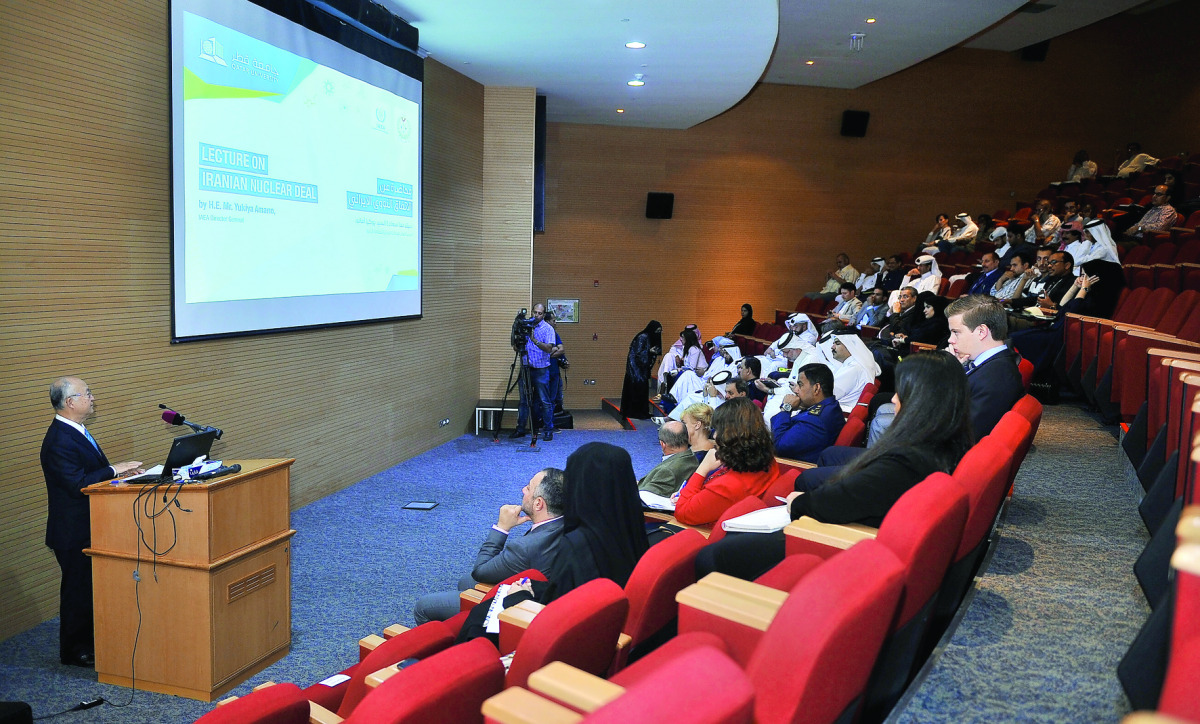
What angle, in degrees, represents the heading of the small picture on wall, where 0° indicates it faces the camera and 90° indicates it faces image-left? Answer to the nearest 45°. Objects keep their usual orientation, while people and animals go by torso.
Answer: approximately 0°

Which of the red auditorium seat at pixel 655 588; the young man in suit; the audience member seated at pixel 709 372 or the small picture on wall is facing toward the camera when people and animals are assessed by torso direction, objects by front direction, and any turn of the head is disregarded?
the small picture on wall

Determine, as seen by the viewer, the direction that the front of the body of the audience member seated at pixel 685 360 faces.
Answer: to the viewer's left

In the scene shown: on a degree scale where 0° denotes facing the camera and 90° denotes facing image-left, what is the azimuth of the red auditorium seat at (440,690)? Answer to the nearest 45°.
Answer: approximately 135°

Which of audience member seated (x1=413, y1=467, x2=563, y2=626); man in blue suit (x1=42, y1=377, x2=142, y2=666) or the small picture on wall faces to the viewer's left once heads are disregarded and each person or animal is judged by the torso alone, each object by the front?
the audience member seated

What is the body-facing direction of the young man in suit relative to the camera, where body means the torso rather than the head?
to the viewer's left

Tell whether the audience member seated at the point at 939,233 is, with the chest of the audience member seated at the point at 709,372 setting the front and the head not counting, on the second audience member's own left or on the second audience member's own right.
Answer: on the second audience member's own right

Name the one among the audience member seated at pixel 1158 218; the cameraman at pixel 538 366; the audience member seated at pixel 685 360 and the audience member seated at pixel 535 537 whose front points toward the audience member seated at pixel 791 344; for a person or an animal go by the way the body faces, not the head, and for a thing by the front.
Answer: the audience member seated at pixel 1158 218

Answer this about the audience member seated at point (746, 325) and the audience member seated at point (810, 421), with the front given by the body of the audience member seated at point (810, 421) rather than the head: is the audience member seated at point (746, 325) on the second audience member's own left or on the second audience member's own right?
on the second audience member's own right

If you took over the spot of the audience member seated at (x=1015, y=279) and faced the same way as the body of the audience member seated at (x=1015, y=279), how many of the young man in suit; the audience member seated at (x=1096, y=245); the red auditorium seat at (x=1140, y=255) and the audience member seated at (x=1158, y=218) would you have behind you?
3

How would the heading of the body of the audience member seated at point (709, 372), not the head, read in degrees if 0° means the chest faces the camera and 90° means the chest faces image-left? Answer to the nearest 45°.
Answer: approximately 90°
